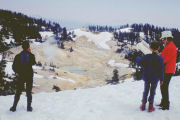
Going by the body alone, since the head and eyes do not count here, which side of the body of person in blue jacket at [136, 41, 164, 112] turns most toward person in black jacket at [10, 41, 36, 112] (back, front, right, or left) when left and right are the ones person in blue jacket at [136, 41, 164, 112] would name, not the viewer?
left

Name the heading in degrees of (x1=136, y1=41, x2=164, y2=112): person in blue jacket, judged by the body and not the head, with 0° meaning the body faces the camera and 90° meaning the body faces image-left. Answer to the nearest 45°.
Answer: approximately 180°
